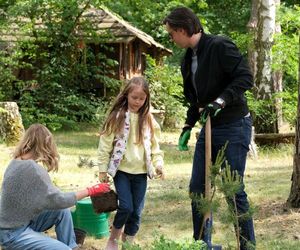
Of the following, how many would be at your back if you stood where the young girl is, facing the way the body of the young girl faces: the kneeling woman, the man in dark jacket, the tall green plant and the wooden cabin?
1

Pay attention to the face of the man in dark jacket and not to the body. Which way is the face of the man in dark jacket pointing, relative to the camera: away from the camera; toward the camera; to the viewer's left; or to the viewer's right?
to the viewer's left

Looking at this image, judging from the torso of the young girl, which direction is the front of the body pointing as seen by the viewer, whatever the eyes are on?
toward the camera

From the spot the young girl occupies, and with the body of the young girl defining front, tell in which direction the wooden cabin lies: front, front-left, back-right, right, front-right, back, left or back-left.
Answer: back

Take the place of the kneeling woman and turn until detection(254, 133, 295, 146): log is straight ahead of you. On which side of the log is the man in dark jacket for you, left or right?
right

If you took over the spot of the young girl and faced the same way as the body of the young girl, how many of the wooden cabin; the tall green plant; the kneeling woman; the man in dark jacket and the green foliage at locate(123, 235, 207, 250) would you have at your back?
1

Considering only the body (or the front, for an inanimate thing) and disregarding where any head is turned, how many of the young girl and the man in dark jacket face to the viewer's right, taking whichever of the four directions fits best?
0

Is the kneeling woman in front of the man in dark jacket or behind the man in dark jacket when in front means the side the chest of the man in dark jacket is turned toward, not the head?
in front

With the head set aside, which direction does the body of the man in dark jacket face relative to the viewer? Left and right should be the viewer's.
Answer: facing the viewer and to the left of the viewer

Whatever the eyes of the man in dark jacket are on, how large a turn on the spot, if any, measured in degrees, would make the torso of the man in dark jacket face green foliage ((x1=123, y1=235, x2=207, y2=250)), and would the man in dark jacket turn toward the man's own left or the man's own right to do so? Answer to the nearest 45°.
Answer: approximately 45° to the man's own left

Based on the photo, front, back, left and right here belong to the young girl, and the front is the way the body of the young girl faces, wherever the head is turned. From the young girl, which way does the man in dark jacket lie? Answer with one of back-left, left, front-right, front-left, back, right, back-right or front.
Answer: front-left

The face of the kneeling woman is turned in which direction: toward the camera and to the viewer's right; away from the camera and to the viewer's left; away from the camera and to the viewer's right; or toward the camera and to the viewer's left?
away from the camera and to the viewer's right

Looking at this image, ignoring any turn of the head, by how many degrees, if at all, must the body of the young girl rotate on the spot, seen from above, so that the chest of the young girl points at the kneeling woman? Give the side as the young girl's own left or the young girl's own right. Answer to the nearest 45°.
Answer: approximately 45° to the young girl's own right

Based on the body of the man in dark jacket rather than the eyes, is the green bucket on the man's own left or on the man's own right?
on the man's own right

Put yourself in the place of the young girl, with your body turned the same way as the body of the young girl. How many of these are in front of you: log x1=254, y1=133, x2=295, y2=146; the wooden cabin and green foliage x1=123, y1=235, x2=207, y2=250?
1
